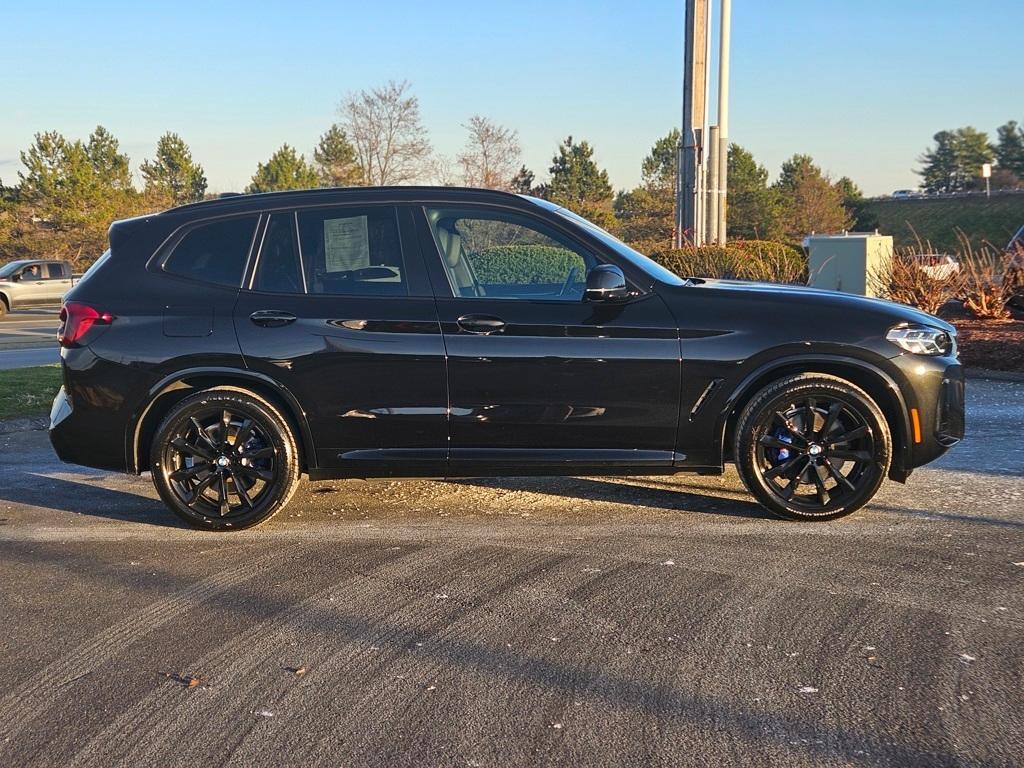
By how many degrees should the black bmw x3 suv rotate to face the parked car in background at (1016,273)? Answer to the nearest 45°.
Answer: approximately 45° to its left

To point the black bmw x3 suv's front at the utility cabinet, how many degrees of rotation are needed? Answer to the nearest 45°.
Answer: approximately 45° to its left

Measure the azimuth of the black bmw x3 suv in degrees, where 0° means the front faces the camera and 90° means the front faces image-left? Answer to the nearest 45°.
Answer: approximately 270°

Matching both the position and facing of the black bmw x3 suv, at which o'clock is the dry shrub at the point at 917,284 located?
The dry shrub is roughly at 10 o'clock from the black bmw x3 suv.

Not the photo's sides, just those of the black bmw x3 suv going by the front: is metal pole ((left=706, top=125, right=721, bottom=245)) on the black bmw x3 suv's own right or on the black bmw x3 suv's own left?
on the black bmw x3 suv's own left

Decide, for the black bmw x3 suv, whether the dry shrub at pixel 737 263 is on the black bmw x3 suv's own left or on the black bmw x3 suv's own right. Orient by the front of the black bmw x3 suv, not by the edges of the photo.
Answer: on the black bmw x3 suv's own left

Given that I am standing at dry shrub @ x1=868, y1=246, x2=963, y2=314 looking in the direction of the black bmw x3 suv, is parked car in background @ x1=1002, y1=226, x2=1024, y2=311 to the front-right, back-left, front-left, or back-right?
back-left

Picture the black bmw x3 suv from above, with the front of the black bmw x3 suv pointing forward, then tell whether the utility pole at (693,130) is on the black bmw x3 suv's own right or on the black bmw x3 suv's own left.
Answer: on the black bmw x3 suv's own left

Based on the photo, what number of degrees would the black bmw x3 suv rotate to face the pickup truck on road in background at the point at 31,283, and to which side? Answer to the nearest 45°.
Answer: approximately 135° to its left

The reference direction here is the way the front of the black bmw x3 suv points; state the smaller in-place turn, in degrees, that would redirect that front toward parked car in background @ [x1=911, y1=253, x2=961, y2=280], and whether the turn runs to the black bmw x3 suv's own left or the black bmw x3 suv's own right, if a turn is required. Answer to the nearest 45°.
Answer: approximately 45° to the black bmw x3 suv's own left

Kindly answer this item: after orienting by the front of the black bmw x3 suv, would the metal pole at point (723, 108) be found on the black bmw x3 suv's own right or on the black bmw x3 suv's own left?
on the black bmw x3 suv's own left
